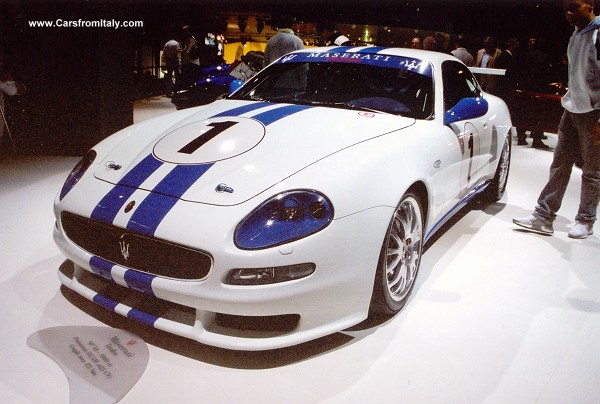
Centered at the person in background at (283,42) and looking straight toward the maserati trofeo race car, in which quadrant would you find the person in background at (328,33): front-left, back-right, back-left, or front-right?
back-left

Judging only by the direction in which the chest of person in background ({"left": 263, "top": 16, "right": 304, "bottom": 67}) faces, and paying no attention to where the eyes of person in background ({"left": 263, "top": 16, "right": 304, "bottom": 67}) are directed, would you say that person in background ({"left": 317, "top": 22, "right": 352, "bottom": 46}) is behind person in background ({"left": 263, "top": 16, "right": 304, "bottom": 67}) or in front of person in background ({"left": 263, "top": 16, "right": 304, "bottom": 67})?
in front

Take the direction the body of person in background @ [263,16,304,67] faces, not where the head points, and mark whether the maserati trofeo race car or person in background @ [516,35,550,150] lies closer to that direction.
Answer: the person in background

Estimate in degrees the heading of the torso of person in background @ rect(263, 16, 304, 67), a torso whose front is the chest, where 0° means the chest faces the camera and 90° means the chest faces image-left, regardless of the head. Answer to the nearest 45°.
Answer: approximately 180°

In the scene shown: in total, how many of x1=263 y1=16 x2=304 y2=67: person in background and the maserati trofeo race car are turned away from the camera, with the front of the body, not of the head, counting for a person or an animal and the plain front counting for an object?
1

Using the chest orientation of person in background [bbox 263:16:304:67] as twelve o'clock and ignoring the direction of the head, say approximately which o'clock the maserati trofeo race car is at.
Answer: The maserati trofeo race car is roughly at 6 o'clock from the person in background.

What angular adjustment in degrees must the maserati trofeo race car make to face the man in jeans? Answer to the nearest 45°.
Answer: approximately 180°

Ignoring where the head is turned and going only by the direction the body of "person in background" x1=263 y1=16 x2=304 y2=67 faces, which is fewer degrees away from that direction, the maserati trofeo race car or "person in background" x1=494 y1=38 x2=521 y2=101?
the person in background

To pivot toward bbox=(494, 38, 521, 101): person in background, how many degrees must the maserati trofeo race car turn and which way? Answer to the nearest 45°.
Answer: approximately 180°

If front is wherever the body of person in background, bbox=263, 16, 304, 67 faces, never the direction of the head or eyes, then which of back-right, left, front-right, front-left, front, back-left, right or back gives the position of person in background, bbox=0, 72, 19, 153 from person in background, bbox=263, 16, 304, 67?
left

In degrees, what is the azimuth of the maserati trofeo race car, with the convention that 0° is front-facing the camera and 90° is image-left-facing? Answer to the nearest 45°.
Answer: approximately 45°

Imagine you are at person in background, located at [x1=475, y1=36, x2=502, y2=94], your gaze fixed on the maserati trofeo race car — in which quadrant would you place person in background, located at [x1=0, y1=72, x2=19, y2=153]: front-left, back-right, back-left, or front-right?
front-right

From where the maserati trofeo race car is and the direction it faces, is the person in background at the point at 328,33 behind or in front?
behind
